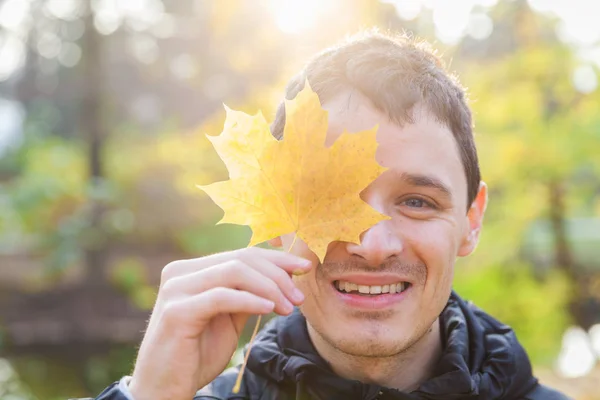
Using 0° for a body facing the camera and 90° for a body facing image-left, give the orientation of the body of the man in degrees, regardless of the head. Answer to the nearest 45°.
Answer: approximately 0°
